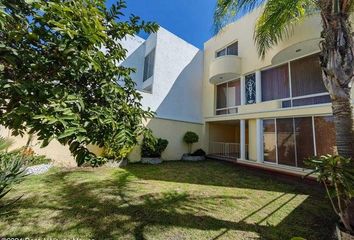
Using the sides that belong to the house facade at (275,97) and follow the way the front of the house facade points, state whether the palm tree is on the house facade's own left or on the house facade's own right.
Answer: on the house facade's own left

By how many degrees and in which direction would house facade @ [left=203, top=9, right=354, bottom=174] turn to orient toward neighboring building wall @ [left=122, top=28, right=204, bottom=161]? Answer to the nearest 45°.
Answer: approximately 45° to its right

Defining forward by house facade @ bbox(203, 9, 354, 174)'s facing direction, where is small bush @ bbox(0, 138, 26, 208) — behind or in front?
in front

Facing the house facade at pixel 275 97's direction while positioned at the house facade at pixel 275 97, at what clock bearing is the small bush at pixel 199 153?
The small bush is roughly at 2 o'clock from the house facade.

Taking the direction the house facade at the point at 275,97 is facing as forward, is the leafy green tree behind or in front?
in front

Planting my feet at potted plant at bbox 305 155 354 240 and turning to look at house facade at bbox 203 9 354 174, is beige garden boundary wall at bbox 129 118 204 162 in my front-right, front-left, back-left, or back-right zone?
front-left

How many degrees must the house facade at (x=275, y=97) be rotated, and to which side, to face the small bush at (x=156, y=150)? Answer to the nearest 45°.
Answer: approximately 45° to its right

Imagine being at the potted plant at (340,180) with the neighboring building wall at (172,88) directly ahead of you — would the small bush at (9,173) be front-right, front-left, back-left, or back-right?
front-left

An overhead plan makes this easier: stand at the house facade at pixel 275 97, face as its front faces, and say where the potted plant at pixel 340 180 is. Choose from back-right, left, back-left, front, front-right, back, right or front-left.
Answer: front-left
